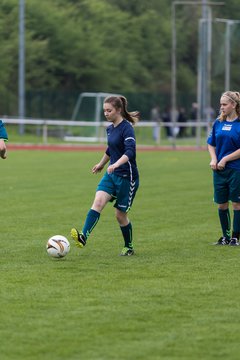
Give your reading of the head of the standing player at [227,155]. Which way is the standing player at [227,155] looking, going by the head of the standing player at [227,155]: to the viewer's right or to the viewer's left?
to the viewer's left

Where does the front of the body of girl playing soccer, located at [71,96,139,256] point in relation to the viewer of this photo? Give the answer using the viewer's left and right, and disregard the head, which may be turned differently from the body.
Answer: facing the viewer and to the left of the viewer

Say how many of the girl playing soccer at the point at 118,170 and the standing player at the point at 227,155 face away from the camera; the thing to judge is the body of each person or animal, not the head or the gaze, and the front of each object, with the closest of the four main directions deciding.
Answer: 0

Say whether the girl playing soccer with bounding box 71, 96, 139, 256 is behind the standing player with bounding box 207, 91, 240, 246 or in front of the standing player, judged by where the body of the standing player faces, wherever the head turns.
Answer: in front

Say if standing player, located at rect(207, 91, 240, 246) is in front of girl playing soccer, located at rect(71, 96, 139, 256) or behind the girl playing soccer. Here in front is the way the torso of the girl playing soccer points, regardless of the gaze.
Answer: behind

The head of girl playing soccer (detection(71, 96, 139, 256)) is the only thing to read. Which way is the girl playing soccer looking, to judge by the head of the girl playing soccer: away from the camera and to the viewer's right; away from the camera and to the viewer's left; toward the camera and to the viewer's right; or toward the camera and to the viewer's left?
toward the camera and to the viewer's left

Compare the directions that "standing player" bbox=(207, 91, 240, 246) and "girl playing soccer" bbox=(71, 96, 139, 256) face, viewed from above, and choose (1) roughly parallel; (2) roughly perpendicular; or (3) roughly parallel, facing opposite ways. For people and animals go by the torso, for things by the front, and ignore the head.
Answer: roughly parallel

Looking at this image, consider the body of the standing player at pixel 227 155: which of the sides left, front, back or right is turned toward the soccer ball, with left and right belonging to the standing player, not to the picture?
front
